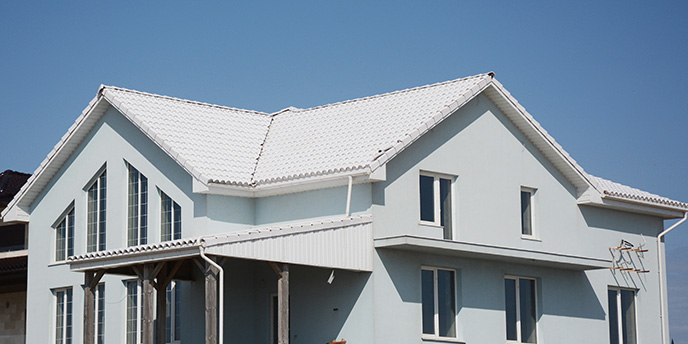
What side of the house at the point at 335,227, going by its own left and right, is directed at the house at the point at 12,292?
right

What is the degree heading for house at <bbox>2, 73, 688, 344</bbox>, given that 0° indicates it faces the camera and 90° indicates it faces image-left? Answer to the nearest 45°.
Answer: approximately 45°
